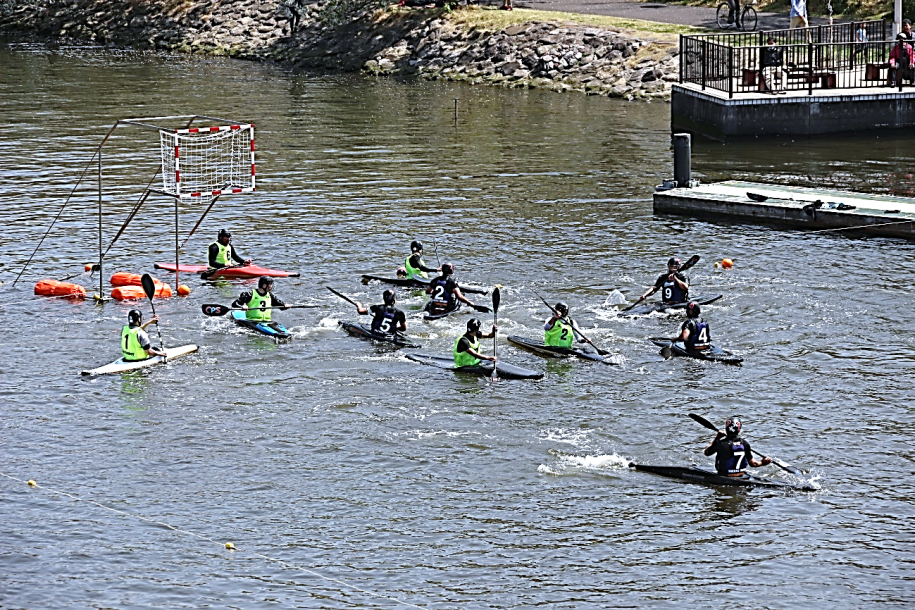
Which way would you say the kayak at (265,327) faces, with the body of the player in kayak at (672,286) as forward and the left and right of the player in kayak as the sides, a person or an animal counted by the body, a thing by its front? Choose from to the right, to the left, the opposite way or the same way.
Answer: to the left

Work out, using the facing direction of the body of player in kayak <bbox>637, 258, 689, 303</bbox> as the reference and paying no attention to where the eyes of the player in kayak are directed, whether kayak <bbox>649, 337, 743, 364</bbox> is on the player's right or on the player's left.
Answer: on the player's left

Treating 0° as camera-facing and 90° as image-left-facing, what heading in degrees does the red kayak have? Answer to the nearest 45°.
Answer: approximately 270°

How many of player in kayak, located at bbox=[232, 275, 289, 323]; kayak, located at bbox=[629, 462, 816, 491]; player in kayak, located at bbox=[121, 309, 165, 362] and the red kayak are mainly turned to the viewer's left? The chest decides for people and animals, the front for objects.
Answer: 1

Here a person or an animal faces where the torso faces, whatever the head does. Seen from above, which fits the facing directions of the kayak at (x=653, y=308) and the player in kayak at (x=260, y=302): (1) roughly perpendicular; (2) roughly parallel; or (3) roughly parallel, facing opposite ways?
roughly perpendicular
